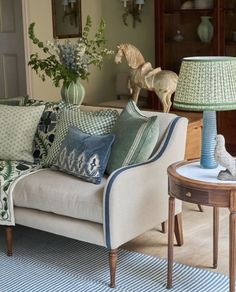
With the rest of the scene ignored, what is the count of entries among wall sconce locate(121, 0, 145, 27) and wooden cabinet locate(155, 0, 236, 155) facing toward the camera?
2

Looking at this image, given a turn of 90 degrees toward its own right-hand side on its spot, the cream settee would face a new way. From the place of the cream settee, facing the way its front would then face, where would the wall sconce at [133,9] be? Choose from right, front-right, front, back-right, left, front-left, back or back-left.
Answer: front-right

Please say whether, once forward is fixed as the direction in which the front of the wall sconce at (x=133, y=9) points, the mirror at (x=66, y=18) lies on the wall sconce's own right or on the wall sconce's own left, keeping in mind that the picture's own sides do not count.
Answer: on the wall sconce's own right

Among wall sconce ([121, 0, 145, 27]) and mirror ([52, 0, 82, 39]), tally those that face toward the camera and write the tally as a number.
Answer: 2

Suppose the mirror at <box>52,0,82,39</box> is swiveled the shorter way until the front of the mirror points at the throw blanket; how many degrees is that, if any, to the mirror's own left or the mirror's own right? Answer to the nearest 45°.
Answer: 0° — it already faces it

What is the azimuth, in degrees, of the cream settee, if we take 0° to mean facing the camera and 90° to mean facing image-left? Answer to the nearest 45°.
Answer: approximately 45°

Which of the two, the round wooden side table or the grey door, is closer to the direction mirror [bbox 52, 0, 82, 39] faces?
the round wooden side table

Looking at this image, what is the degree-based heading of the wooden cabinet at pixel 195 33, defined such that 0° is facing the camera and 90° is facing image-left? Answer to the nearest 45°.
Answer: approximately 0°

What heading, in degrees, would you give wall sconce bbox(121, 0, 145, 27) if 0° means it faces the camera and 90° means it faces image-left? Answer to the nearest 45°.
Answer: approximately 0°
